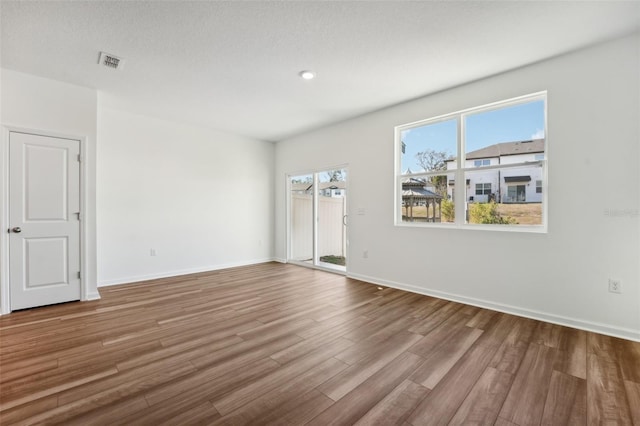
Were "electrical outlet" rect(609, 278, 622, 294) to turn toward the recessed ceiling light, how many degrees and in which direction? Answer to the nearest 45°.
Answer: approximately 45° to its right

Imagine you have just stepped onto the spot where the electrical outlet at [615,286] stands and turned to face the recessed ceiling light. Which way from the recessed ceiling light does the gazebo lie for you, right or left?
right

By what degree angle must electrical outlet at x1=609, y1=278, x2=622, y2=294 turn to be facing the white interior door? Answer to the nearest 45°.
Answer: approximately 45° to its right

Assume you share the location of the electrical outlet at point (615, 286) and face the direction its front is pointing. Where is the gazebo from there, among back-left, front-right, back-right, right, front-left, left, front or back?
right
